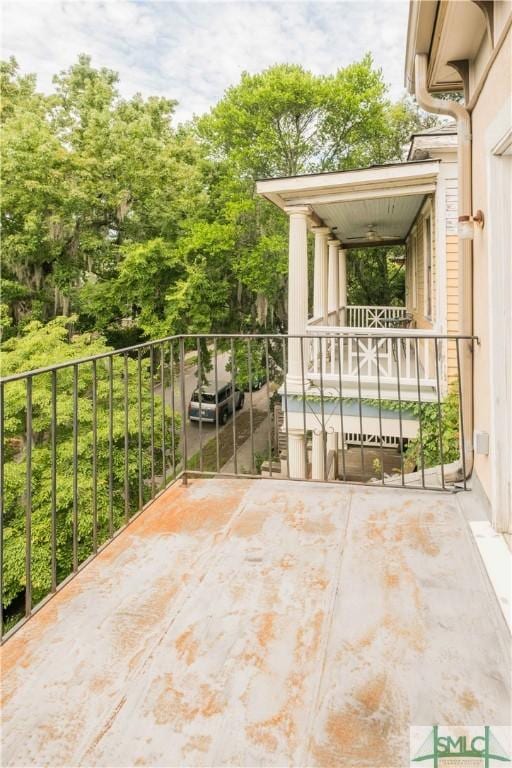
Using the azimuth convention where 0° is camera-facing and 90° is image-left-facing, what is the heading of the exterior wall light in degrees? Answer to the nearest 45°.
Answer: approximately 90°

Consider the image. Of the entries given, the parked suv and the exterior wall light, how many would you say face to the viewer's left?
1

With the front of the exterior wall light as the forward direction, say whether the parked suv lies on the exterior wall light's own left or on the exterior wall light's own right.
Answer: on the exterior wall light's own right

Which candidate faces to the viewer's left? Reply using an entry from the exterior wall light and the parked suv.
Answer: the exterior wall light
